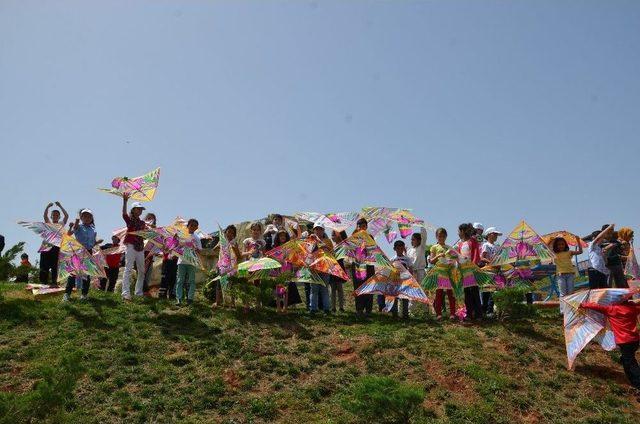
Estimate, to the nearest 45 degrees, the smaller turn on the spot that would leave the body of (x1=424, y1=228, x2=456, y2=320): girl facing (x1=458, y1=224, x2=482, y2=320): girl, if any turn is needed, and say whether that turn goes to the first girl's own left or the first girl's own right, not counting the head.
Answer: approximately 90° to the first girl's own left

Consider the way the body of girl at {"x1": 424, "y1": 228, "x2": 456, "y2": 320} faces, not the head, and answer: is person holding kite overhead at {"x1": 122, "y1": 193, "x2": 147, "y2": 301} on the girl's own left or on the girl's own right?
on the girl's own right

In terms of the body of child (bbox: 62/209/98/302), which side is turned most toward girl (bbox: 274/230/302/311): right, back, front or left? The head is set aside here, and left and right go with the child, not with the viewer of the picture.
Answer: left

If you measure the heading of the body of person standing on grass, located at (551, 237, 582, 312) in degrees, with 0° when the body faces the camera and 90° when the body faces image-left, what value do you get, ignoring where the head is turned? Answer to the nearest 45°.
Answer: approximately 0°

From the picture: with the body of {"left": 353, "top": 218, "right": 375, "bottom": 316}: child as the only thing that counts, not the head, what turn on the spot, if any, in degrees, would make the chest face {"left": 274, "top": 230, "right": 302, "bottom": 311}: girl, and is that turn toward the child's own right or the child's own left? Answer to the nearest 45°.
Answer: approximately 90° to the child's own right

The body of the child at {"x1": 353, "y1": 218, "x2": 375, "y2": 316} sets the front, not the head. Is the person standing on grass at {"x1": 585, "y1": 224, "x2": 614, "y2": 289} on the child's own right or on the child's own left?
on the child's own left

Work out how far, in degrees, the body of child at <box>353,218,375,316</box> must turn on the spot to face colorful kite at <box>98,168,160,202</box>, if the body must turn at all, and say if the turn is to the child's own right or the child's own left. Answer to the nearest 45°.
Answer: approximately 90° to the child's own right

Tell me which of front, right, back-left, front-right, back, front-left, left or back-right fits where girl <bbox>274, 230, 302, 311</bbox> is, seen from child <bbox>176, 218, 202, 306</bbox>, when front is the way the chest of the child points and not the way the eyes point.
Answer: back-left

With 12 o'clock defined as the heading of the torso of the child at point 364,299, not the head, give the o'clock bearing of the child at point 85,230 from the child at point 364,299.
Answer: the child at point 85,230 is roughly at 3 o'clock from the child at point 364,299.

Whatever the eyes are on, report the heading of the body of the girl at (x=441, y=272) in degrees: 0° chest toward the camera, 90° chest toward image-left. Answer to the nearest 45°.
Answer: approximately 0°

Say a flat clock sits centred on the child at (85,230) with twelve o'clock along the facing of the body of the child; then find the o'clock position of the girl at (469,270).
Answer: The girl is roughly at 10 o'clock from the child.

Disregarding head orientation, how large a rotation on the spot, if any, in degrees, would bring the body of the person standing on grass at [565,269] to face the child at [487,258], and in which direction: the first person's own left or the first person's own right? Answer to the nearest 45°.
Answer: approximately 90° to the first person's own right

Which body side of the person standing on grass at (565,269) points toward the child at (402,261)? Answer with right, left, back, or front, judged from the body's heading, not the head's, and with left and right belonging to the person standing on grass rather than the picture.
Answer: right
